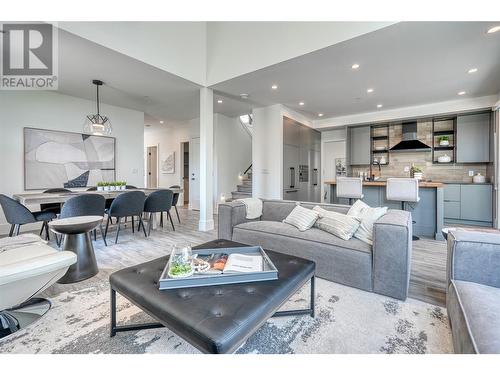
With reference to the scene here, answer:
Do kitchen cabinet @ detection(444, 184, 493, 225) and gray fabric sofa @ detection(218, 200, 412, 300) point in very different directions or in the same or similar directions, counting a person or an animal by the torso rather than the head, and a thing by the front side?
same or similar directions

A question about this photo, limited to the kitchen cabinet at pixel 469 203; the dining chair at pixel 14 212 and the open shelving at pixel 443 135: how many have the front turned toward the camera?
2

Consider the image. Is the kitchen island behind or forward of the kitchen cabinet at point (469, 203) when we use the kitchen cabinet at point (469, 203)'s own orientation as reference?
forward

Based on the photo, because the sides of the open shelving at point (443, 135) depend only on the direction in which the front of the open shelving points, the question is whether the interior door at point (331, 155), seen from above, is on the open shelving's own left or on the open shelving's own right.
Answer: on the open shelving's own right

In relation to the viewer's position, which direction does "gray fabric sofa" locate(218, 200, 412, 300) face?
facing the viewer and to the left of the viewer

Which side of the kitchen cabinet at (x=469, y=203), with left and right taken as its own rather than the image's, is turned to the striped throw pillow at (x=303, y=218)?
front

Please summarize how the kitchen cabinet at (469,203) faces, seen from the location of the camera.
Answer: facing the viewer

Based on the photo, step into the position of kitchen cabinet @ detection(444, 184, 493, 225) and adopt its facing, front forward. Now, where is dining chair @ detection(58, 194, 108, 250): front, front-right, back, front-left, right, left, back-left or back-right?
front-right

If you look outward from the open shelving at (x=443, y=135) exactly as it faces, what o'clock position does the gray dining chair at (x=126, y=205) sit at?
The gray dining chair is roughly at 1 o'clock from the open shelving.

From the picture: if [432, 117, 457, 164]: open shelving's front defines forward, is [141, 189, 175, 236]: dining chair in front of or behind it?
in front

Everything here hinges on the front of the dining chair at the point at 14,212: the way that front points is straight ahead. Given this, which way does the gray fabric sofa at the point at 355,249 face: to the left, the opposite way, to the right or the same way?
the opposite way

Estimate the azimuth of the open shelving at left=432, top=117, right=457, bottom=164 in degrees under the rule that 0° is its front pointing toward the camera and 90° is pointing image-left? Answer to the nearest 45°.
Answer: approximately 0°
